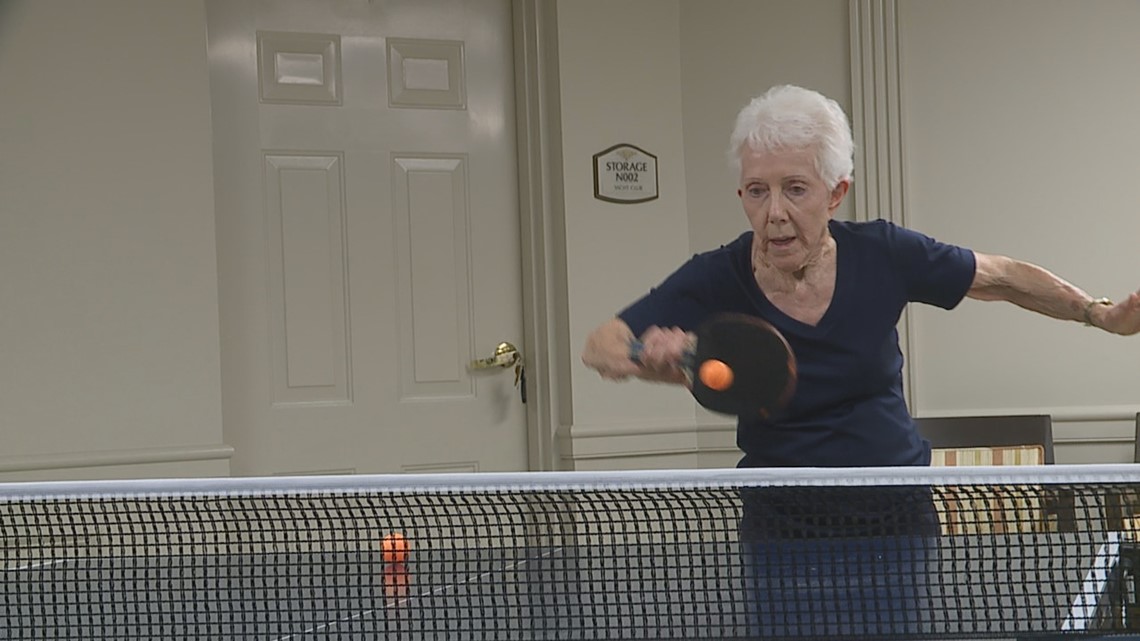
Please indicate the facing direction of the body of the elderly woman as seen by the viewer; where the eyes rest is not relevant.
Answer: toward the camera

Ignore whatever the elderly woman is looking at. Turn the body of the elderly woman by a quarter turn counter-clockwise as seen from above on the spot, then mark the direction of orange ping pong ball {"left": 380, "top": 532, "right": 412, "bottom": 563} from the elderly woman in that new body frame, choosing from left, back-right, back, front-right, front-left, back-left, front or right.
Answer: back-right
